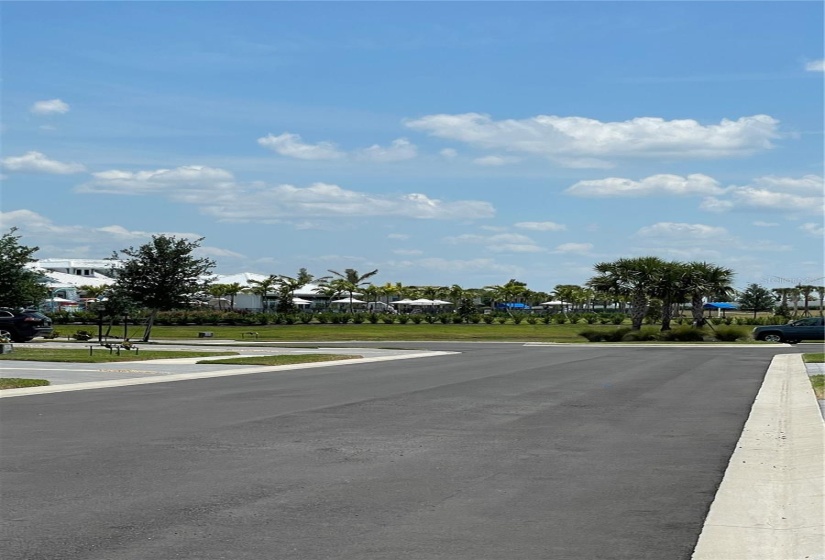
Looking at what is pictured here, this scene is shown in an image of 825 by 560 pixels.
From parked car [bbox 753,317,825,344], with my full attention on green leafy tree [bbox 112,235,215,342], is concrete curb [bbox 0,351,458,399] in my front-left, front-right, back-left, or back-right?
front-left

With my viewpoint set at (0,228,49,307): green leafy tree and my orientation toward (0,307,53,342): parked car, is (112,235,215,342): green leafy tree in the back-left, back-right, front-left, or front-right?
front-left

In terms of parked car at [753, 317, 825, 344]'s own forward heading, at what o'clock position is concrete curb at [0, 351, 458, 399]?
The concrete curb is roughly at 10 o'clock from the parked car.

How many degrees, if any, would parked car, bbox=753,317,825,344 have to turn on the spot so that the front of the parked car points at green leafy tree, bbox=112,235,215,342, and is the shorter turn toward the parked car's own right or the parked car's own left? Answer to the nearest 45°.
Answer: approximately 45° to the parked car's own left

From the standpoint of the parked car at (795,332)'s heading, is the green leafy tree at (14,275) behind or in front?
in front

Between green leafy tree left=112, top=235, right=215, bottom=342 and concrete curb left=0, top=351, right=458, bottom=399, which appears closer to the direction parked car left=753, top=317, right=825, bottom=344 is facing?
the green leafy tree

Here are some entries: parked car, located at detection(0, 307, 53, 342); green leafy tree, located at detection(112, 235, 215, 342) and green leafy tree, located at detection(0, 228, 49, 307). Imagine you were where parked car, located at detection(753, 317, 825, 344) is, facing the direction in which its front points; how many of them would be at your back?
0

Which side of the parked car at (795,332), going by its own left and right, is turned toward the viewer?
left

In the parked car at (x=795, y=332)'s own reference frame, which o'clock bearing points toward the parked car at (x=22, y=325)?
the parked car at (x=22, y=325) is roughly at 11 o'clock from the parked car at (x=795, y=332).
